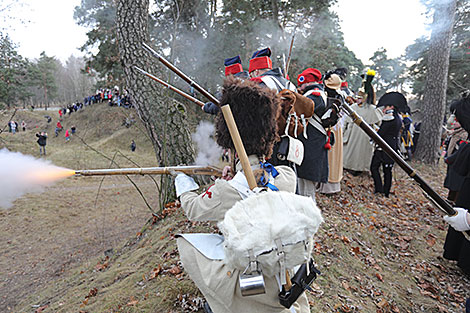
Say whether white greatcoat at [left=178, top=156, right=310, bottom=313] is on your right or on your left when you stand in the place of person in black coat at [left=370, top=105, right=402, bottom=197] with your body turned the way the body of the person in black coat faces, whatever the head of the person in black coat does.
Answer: on your left

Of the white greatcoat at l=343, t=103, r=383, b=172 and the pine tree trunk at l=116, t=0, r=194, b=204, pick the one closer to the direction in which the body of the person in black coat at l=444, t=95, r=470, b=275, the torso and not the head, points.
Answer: the pine tree trunk

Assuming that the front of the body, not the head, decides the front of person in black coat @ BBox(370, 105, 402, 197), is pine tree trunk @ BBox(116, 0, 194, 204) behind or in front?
in front

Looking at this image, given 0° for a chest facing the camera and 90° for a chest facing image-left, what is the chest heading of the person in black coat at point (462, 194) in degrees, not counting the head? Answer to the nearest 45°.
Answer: approximately 90°

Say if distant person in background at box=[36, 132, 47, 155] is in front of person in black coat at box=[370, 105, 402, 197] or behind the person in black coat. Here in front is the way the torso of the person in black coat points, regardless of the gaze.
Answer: in front

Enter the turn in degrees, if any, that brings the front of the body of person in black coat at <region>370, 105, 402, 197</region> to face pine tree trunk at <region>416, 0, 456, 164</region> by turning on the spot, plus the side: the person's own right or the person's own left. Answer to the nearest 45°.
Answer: approximately 90° to the person's own right

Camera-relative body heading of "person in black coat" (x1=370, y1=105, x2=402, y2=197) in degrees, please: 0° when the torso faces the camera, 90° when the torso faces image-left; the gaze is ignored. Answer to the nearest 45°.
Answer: approximately 90°

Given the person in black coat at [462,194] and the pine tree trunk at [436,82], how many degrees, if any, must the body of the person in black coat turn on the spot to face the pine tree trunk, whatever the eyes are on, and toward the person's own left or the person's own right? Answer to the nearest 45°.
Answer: approximately 90° to the person's own right

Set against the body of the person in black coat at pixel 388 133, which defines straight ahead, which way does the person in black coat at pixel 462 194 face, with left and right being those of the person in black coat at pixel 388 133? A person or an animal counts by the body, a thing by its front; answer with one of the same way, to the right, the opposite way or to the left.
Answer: the same way

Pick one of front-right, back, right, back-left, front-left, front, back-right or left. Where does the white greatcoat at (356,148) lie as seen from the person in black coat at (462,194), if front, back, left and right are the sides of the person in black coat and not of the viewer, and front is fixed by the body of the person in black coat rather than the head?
front-right

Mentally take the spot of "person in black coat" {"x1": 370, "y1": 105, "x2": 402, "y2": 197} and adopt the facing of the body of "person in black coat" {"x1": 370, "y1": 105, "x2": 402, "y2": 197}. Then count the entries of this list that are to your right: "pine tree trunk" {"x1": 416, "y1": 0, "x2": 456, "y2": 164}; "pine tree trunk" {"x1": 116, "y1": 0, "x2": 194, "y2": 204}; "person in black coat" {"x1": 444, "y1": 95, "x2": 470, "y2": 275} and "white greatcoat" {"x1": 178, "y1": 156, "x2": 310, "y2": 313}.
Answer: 1

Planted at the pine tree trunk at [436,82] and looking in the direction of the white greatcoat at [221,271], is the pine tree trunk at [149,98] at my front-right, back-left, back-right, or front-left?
front-right

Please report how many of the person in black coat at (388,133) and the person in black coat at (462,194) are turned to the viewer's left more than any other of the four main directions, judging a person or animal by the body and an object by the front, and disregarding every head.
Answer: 2
